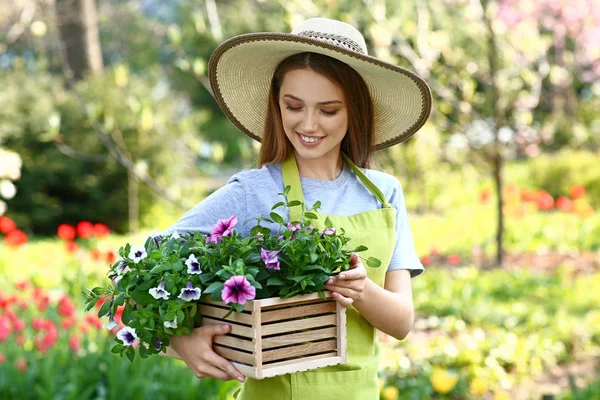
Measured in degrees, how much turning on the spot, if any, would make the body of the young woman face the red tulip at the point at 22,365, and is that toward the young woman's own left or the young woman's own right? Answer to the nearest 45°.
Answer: approximately 135° to the young woman's own right

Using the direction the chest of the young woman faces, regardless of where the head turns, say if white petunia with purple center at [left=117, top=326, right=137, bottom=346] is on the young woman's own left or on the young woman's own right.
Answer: on the young woman's own right

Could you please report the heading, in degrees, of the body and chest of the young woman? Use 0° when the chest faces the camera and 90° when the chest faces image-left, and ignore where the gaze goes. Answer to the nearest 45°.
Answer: approximately 0°

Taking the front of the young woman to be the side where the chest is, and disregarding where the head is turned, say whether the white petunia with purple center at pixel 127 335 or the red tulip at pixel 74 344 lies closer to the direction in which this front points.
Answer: the white petunia with purple center
